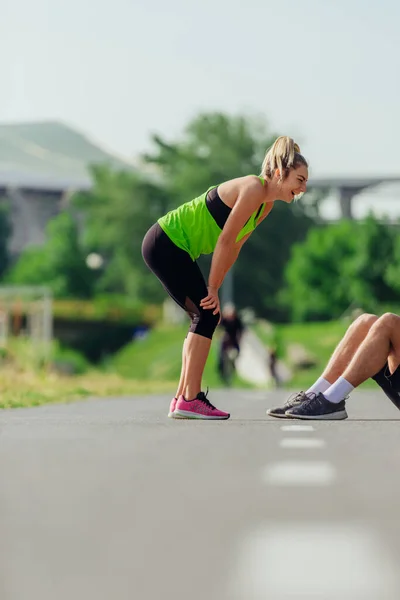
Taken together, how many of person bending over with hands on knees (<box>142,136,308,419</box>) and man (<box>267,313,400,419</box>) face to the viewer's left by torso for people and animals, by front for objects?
1

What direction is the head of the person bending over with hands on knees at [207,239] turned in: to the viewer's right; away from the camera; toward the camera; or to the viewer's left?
to the viewer's right

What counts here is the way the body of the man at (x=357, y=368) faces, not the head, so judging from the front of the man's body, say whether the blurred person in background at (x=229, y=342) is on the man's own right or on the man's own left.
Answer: on the man's own right

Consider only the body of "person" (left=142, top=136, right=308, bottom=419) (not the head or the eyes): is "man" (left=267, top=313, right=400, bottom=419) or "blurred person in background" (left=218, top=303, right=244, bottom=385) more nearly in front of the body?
the man

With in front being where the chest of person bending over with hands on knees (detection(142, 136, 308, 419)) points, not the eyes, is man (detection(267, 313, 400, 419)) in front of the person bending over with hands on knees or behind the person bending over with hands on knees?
in front

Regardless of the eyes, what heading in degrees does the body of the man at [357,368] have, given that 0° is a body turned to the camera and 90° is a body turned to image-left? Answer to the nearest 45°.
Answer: approximately 90°

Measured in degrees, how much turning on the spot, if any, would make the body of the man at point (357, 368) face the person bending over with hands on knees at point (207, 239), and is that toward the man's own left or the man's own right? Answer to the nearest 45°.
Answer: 0° — they already face them

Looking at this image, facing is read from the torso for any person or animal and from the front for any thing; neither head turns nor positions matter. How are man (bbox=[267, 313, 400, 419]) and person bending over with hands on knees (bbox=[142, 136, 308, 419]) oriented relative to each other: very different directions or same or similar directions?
very different directions

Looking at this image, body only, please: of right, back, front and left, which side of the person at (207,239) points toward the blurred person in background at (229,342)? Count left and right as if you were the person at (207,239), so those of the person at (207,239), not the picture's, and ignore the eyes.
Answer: left

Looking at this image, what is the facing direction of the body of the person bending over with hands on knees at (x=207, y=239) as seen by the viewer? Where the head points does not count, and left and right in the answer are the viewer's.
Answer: facing to the right of the viewer
